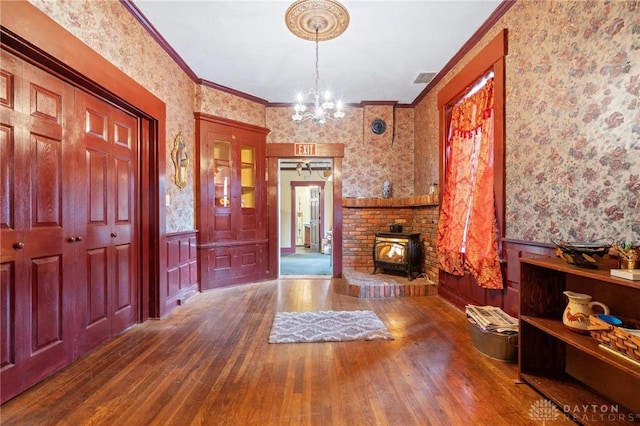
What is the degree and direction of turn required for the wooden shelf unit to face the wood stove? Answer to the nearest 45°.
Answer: approximately 90° to its right

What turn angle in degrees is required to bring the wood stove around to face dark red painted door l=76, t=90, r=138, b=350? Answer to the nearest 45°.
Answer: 0° — it already faces it

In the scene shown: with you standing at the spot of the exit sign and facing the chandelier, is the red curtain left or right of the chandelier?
left

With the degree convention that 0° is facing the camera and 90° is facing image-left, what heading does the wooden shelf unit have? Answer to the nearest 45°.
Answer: approximately 45°

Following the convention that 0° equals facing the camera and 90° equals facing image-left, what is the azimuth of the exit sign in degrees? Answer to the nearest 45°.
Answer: approximately 0°

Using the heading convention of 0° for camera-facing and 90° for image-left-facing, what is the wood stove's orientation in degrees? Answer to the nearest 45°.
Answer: approximately 45°

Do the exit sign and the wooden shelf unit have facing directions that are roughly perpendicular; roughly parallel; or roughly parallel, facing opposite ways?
roughly perpendicular

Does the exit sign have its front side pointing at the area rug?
yes
